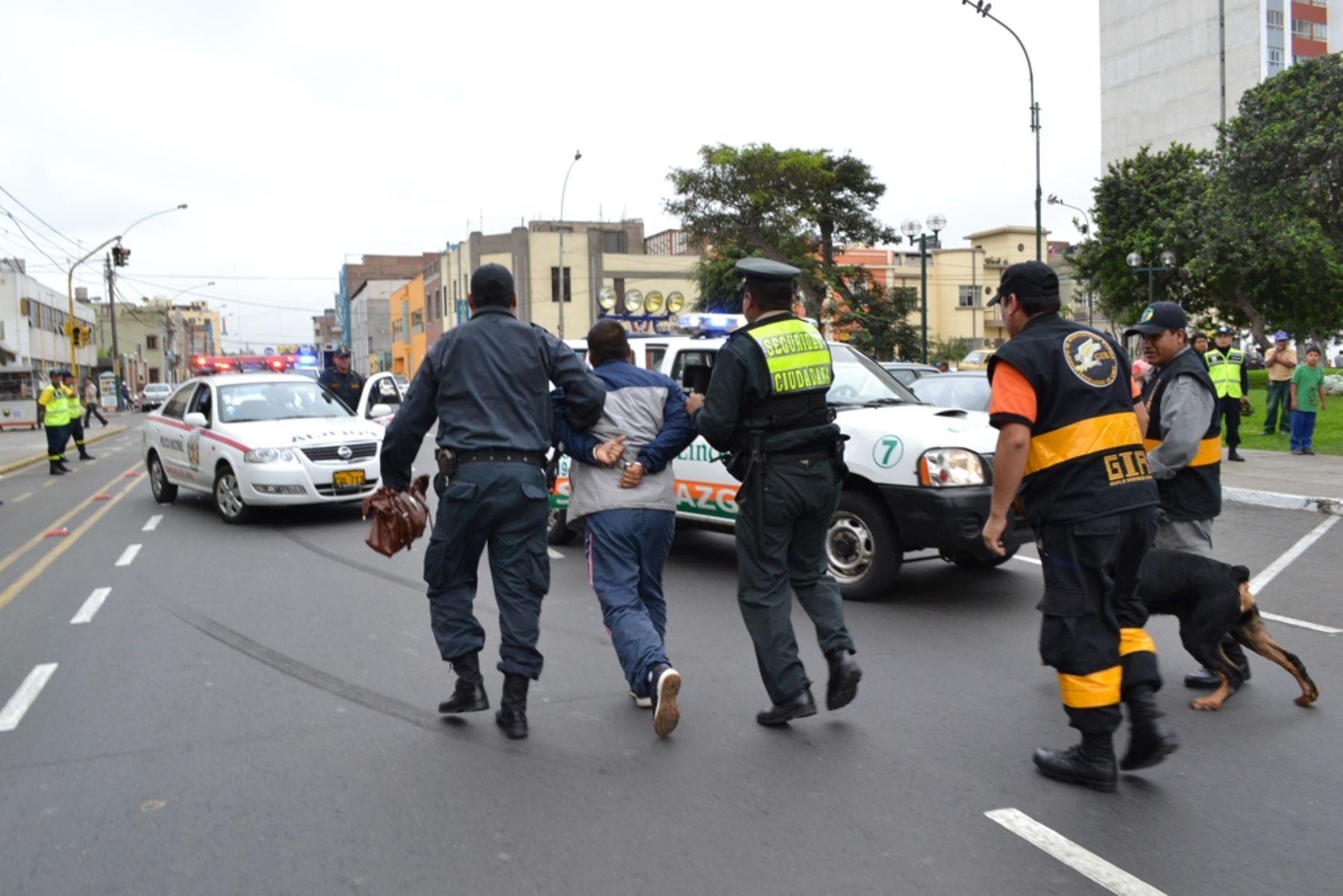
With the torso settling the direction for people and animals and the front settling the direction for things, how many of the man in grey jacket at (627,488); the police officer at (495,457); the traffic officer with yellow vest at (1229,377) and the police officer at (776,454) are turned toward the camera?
1

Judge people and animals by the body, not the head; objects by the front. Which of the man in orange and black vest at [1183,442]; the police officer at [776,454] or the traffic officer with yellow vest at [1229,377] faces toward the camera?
the traffic officer with yellow vest

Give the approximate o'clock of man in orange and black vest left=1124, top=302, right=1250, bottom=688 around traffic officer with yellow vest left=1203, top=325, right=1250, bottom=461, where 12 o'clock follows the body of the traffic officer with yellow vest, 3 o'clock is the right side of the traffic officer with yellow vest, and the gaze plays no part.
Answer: The man in orange and black vest is roughly at 12 o'clock from the traffic officer with yellow vest.

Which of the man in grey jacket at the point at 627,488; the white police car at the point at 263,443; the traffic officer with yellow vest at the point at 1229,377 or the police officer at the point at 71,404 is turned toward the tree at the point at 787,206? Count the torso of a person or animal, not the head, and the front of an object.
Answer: the man in grey jacket

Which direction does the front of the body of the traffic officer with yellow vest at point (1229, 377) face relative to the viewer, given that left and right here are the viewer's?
facing the viewer

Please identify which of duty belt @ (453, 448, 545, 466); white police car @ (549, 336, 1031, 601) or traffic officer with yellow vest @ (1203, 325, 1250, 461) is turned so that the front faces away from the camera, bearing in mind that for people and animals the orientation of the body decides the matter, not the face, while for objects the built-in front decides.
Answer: the duty belt

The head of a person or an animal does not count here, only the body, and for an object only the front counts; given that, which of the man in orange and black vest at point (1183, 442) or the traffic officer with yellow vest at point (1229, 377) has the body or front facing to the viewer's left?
the man in orange and black vest

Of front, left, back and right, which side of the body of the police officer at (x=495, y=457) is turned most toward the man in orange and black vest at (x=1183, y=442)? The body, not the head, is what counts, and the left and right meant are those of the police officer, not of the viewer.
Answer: right

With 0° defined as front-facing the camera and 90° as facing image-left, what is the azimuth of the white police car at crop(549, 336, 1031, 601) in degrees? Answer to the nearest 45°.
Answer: approximately 315°

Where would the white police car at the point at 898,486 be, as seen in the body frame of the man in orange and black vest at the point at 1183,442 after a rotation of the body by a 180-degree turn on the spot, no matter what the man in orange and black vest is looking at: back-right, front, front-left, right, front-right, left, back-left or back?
back-left

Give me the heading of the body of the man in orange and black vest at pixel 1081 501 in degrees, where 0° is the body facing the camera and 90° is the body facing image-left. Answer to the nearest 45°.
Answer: approximately 135°

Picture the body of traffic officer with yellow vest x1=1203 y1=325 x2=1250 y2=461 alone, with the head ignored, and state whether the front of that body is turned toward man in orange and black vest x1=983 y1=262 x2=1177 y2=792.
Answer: yes

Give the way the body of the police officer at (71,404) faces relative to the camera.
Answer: toward the camera

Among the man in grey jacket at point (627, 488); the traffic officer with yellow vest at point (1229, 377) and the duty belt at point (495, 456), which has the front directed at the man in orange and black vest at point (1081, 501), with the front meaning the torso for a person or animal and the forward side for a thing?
the traffic officer with yellow vest

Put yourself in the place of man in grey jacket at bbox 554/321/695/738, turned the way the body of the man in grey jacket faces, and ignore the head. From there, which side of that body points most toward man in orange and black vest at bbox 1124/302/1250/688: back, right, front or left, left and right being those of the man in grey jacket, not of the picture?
right

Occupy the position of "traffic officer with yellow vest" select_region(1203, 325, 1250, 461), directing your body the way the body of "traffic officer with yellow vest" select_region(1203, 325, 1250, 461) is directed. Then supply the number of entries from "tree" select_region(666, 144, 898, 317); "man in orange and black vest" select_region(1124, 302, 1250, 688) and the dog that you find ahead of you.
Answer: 2
